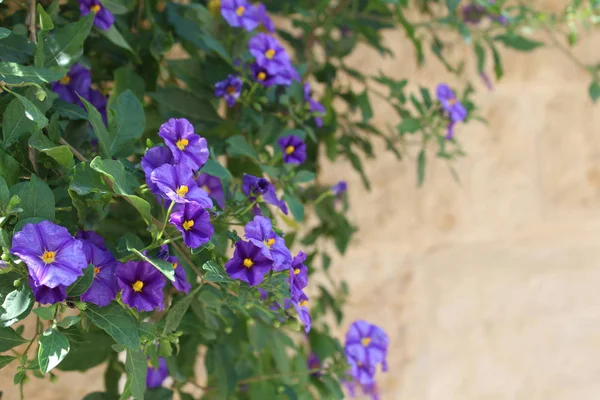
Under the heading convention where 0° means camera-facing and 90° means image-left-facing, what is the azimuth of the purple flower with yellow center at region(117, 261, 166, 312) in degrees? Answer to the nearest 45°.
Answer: approximately 0°

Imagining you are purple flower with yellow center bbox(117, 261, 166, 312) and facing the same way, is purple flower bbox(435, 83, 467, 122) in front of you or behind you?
behind

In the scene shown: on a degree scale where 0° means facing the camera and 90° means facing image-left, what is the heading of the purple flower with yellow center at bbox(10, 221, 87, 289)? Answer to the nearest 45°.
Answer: approximately 0°

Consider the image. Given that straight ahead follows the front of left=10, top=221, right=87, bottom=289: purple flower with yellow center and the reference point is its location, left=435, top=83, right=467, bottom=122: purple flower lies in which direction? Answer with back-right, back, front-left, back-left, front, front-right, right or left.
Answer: back-left

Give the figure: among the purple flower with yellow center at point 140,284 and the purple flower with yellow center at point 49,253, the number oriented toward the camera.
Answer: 2
